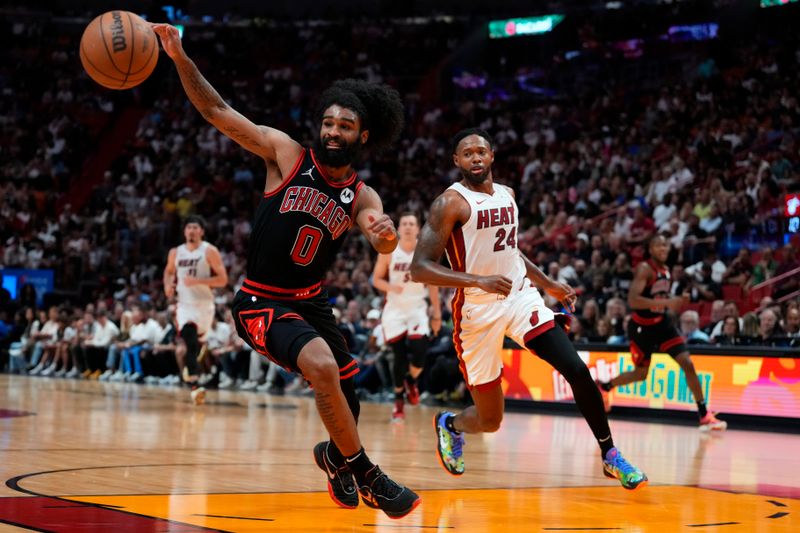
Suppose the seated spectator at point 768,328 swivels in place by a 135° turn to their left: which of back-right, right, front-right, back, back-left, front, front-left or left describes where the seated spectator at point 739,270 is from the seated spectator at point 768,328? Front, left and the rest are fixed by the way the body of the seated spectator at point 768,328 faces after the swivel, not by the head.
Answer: left

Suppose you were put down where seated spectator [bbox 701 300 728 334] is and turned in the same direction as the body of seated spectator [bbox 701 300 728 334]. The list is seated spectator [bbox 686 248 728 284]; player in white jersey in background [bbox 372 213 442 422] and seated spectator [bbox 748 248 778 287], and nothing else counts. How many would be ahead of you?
1

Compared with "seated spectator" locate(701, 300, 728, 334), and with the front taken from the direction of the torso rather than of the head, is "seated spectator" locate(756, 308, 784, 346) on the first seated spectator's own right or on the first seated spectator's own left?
on the first seated spectator's own left

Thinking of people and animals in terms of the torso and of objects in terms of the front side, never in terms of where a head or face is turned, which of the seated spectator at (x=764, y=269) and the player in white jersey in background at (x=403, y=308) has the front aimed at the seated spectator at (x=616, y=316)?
the seated spectator at (x=764, y=269)

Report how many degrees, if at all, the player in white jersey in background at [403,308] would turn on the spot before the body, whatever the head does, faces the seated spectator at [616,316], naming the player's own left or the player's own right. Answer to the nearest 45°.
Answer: approximately 135° to the player's own left

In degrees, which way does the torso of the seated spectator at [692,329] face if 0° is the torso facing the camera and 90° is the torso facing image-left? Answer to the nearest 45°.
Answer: approximately 45°

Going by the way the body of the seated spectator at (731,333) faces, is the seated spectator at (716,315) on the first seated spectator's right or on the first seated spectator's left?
on the first seated spectator's right

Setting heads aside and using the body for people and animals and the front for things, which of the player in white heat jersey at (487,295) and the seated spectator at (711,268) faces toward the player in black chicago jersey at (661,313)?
the seated spectator

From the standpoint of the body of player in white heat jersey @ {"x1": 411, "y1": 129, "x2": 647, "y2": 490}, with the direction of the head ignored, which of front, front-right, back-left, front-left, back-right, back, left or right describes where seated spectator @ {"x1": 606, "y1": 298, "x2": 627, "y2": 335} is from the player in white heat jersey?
back-left

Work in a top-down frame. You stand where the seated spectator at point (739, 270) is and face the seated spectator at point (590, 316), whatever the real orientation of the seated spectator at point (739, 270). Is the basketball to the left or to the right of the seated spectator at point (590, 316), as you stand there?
left
